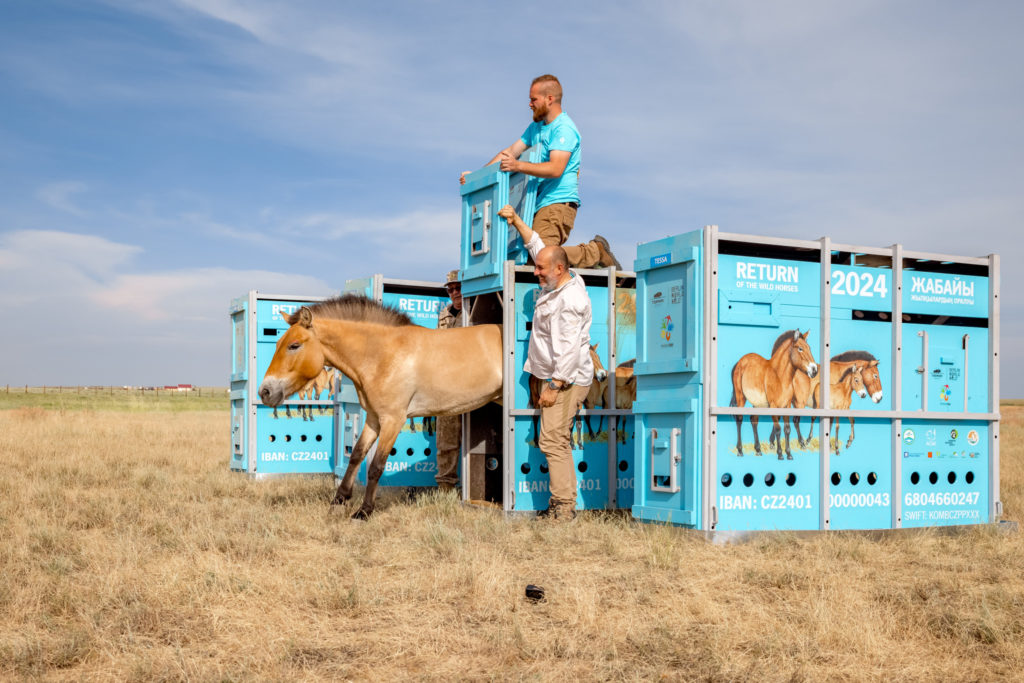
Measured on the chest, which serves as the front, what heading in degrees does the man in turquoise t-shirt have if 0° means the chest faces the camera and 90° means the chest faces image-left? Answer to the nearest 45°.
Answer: approximately 90°

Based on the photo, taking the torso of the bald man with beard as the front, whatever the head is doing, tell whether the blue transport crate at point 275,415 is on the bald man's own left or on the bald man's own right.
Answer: on the bald man's own right

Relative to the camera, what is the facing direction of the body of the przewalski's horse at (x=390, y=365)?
to the viewer's left
